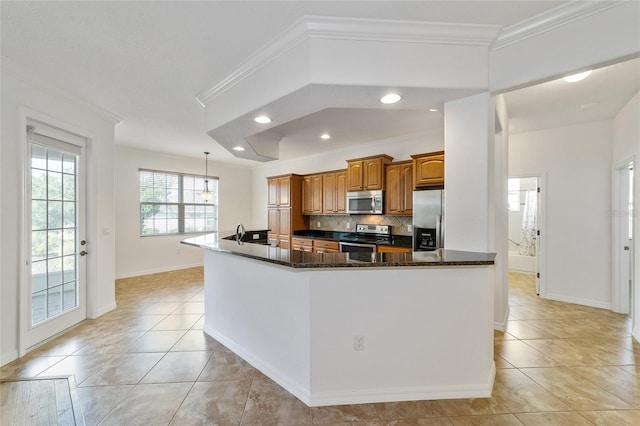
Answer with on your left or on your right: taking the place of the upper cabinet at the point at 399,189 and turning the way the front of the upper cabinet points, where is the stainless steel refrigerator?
on your left

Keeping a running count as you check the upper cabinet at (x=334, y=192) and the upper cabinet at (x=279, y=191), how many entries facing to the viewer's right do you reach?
0

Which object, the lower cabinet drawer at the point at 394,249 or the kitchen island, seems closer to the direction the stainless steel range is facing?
the kitchen island

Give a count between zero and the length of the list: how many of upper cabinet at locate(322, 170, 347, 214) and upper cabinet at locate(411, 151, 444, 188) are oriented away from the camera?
0

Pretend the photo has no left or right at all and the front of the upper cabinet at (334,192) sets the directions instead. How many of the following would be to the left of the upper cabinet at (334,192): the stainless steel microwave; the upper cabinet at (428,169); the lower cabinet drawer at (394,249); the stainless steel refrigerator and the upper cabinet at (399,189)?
5

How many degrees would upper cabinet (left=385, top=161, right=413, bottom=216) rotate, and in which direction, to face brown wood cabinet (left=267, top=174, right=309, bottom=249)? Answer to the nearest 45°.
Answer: approximately 45° to its right

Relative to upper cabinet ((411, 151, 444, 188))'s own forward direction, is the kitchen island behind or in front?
in front

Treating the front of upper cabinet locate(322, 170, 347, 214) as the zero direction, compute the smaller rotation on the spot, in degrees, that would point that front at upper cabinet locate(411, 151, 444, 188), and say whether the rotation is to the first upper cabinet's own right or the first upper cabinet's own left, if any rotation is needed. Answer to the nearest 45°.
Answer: approximately 90° to the first upper cabinet's own left
